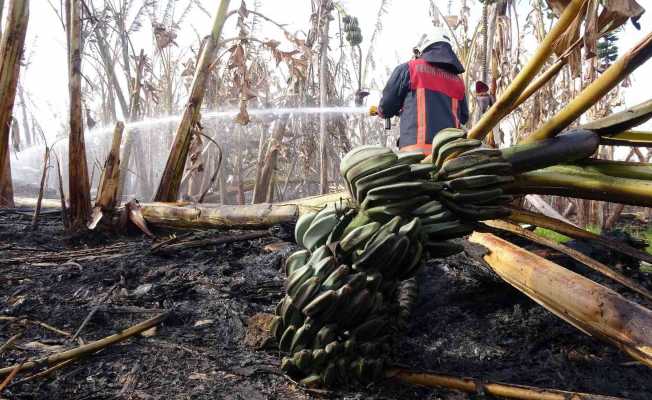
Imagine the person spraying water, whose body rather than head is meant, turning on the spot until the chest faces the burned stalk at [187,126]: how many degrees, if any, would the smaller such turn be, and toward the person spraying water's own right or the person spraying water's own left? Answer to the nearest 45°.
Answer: approximately 90° to the person spraying water's own left

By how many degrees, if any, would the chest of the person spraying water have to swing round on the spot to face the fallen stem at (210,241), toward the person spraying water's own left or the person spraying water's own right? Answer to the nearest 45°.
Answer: approximately 90° to the person spraying water's own left

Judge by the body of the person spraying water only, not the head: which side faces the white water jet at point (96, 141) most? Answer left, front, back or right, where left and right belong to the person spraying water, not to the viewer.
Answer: front

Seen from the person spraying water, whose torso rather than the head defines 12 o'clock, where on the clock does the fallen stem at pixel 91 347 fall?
The fallen stem is roughly at 8 o'clock from the person spraying water.

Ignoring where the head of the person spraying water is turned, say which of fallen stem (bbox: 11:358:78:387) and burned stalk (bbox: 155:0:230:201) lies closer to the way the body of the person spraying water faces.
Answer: the burned stalk

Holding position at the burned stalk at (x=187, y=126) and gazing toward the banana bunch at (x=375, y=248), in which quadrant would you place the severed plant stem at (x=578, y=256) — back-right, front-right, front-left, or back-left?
front-left

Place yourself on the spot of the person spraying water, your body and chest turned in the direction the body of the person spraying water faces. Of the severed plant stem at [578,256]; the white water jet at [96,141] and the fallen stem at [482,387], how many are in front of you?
1

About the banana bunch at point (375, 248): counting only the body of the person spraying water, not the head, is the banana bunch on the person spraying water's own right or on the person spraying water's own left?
on the person spraying water's own left

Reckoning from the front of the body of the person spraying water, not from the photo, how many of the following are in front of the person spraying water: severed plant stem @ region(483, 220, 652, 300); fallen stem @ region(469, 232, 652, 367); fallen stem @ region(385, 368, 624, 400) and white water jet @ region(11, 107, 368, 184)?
1

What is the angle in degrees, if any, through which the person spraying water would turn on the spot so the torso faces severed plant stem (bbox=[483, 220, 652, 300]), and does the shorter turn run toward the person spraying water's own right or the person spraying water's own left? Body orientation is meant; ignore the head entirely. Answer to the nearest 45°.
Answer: approximately 135° to the person spraying water's own left

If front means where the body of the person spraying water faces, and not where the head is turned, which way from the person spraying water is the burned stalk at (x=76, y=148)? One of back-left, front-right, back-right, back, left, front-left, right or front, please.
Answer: left

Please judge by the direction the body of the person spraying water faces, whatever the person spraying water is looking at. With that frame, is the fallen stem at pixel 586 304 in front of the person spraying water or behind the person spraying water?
behind

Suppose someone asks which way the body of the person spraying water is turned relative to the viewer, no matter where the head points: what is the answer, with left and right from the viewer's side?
facing away from the viewer and to the left of the viewer

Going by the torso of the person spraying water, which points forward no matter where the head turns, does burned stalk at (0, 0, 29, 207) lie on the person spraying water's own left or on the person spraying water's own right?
on the person spraying water's own left

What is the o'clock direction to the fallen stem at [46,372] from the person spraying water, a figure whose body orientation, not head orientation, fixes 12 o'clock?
The fallen stem is roughly at 8 o'clock from the person spraying water.

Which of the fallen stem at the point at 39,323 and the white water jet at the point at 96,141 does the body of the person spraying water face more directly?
the white water jet

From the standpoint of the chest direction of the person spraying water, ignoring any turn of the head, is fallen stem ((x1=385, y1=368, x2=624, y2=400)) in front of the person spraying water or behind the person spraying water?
behind
